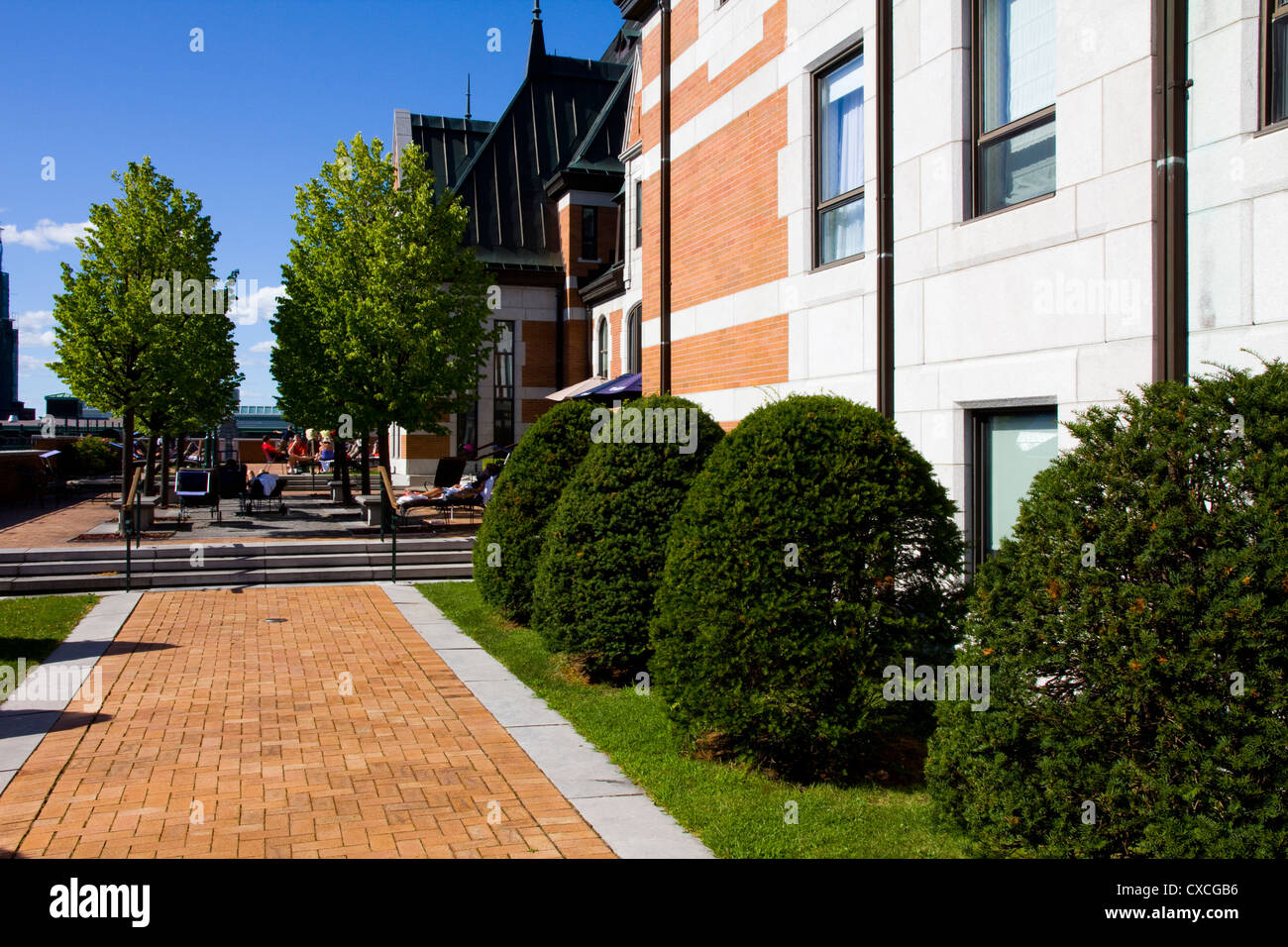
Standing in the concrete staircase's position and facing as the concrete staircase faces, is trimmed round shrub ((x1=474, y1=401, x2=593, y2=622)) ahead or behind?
ahead

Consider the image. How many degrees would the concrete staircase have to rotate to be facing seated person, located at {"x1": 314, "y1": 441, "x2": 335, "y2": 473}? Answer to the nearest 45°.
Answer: approximately 180°

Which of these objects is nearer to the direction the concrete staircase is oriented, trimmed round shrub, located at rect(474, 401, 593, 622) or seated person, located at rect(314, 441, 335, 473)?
the trimmed round shrub

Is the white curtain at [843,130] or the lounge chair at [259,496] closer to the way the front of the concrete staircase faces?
the white curtain

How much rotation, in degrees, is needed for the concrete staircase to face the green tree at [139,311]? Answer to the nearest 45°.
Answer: approximately 180°

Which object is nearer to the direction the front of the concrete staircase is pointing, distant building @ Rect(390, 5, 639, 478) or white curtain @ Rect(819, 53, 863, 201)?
the white curtain

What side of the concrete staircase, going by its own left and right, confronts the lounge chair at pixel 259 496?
back

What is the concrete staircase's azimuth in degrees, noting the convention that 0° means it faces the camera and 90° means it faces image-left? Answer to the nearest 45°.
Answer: approximately 0°

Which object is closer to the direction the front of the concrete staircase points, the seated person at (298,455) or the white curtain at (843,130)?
the white curtain

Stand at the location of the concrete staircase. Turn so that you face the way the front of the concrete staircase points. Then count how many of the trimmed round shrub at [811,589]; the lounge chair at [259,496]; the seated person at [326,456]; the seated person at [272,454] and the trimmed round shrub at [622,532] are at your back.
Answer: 3

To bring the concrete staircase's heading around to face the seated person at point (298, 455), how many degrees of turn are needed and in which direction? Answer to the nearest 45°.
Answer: approximately 180°

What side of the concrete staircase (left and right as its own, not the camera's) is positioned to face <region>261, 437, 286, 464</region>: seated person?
back
